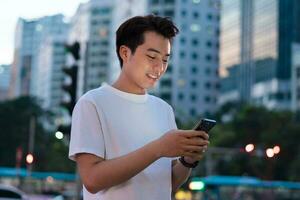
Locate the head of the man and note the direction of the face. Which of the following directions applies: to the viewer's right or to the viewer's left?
to the viewer's right

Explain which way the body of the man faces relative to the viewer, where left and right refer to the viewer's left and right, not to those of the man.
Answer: facing the viewer and to the right of the viewer

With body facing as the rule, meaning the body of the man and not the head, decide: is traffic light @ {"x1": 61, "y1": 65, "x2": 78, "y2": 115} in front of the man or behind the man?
behind
